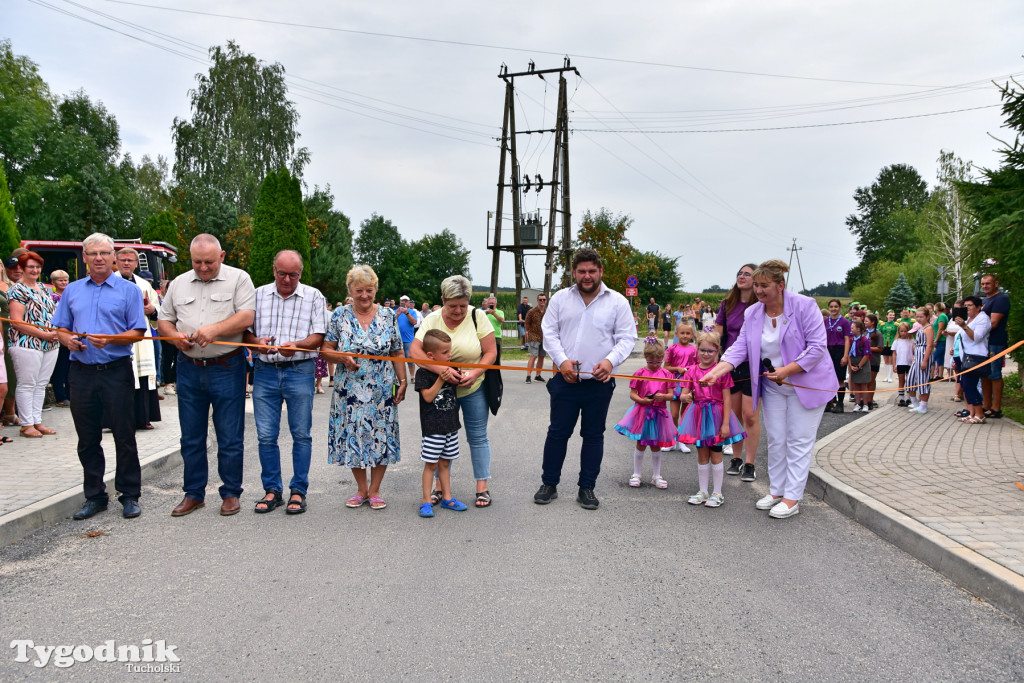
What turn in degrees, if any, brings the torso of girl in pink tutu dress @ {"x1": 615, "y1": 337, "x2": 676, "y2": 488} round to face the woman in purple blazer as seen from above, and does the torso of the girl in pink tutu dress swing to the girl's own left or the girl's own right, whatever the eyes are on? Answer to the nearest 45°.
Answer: approximately 45° to the girl's own left

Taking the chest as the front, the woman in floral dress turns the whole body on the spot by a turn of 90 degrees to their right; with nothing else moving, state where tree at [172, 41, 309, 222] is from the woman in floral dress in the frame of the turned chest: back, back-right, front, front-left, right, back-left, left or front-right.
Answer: right

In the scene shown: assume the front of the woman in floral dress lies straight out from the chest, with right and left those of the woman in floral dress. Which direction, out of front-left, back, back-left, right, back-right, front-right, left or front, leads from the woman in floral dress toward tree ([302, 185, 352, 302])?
back

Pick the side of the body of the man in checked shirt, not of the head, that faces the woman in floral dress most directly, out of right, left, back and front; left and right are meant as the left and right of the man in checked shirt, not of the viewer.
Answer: left

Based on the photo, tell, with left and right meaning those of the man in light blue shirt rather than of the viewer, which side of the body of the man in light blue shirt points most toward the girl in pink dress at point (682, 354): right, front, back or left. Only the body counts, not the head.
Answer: left

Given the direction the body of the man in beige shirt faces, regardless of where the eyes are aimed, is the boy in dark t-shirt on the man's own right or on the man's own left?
on the man's own left

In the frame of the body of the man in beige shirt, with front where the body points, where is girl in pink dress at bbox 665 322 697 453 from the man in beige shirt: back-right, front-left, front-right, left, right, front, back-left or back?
left

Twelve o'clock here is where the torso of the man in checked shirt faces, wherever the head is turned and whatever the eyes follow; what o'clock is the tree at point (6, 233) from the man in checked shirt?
The tree is roughly at 5 o'clock from the man in checked shirt.

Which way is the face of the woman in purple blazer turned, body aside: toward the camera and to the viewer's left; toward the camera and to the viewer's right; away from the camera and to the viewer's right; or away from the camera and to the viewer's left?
toward the camera and to the viewer's left

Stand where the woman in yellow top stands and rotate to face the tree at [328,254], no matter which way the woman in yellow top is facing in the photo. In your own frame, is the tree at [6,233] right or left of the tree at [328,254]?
left

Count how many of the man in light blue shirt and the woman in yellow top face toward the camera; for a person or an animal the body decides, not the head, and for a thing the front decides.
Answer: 2

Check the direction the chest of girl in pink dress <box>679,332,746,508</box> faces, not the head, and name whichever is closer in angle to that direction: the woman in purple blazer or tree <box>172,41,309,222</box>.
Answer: the woman in purple blazer

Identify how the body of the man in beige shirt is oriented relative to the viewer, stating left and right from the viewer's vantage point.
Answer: facing the viewer

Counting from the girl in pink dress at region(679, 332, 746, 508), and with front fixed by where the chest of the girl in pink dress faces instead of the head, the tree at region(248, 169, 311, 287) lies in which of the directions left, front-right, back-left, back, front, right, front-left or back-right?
back-right
